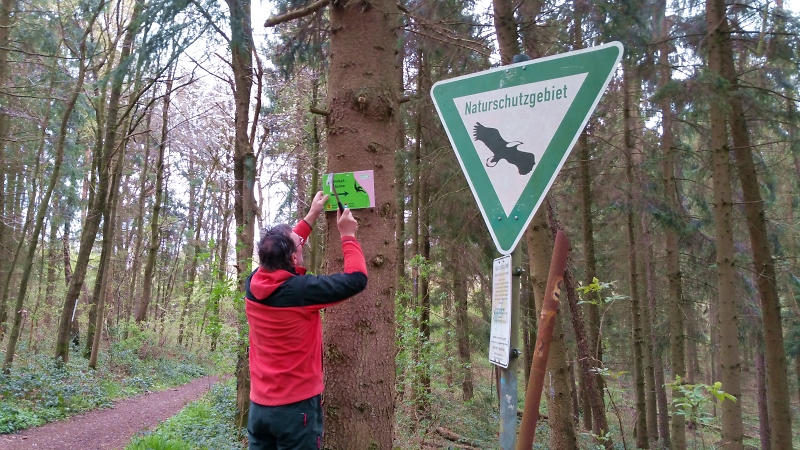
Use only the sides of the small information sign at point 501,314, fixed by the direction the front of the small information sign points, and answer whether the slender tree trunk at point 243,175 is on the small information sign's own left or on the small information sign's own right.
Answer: on the small information sign's own right

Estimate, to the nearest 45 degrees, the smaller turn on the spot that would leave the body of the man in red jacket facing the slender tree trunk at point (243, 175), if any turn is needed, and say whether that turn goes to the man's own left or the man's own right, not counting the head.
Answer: approximately 45° to the man's own left

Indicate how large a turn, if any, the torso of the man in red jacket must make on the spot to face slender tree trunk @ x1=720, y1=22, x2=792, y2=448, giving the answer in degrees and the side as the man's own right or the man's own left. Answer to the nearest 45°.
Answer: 0° — they already face it

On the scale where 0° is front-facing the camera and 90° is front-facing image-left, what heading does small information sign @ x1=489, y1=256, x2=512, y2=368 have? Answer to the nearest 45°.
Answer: approximately 45°

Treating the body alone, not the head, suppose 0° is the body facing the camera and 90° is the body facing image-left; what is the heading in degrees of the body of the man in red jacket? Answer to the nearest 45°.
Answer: approximately 225°

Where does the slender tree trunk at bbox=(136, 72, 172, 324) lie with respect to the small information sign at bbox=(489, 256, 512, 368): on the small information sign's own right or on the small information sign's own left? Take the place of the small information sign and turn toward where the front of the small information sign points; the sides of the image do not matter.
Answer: on the small information sign's own right

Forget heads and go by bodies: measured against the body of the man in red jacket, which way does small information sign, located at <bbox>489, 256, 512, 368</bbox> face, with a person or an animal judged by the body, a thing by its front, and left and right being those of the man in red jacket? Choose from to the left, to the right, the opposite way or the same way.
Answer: the opposite way

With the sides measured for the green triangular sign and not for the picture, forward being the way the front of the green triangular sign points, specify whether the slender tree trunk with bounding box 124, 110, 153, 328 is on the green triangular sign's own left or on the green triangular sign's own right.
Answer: on the green triangular sign's own right

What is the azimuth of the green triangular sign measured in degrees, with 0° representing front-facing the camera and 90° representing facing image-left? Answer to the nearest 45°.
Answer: approximately 45°

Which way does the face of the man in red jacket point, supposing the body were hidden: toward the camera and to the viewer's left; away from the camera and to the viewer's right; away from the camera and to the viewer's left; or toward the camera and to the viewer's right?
away from the camera and to the viewer's right
